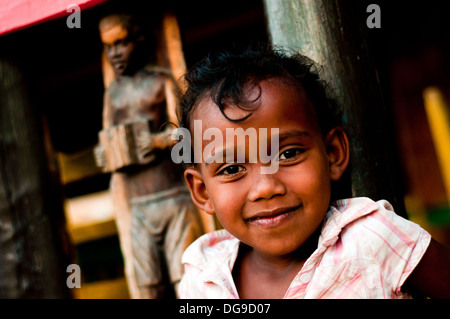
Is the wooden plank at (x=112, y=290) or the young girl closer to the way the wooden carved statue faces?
the young girl

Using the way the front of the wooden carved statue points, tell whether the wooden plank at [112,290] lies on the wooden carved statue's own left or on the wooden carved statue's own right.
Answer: on the wooden carved statue's own right

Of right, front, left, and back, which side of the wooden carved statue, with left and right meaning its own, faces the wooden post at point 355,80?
left

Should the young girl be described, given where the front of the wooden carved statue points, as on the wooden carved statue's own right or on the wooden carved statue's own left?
on the wooden carved statue's own left

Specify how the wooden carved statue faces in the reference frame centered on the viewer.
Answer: facing the viewer and to the left of the viewer
